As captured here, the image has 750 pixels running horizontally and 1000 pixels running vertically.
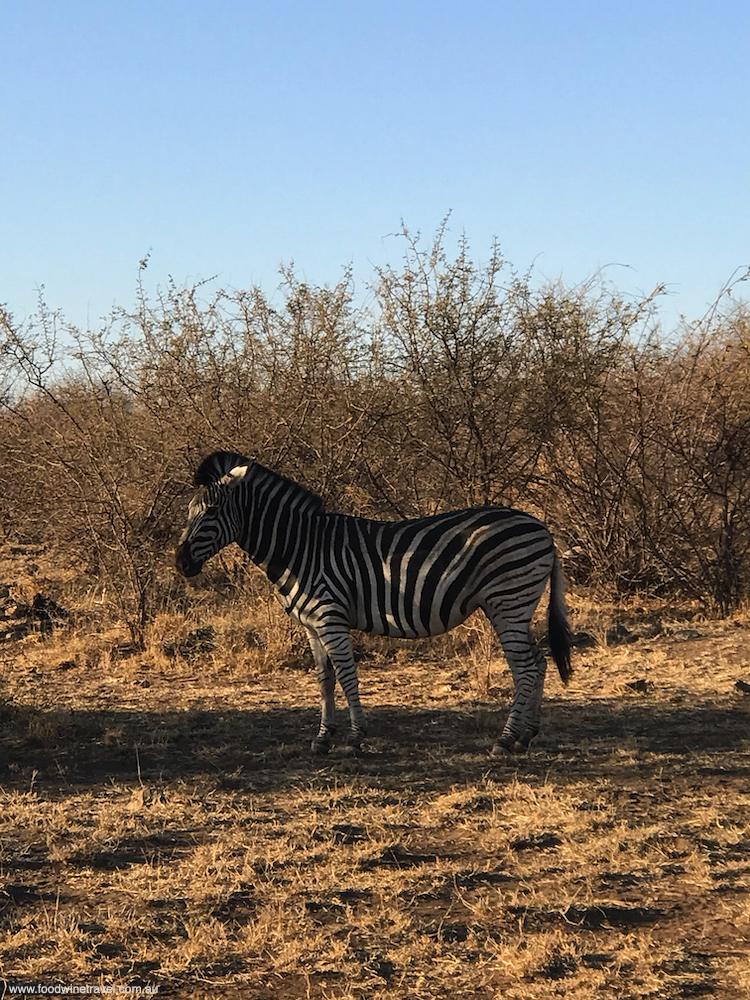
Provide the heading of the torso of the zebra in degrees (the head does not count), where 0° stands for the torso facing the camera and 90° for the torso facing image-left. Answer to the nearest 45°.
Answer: approximately 90°
